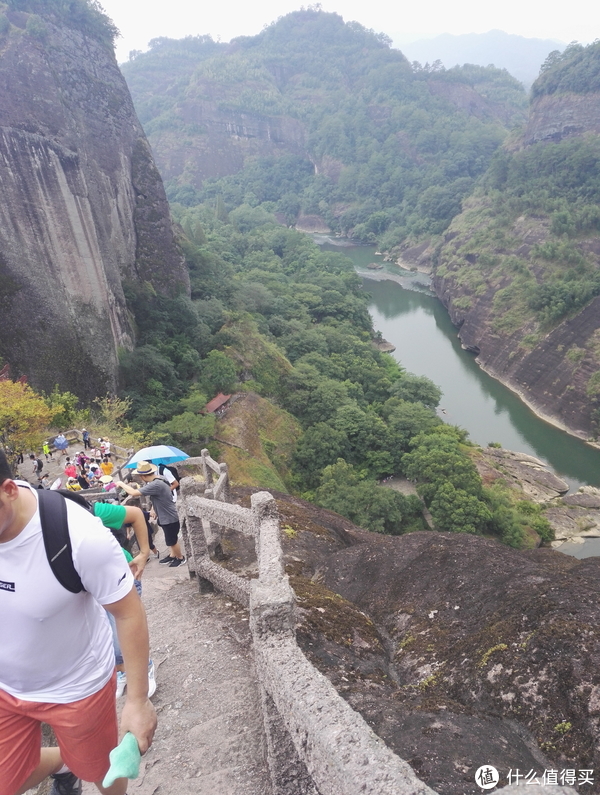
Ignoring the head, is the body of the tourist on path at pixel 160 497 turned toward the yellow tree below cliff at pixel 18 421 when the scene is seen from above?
no

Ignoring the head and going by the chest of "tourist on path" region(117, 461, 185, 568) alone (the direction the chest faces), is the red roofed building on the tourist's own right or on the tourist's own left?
on the tourist's own right

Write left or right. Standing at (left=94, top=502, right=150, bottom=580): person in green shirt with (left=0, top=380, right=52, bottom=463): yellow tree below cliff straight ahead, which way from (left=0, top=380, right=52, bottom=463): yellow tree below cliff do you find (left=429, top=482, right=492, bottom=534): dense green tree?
right

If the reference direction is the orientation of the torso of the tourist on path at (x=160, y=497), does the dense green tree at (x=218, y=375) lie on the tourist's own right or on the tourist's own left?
on the tourist's own right

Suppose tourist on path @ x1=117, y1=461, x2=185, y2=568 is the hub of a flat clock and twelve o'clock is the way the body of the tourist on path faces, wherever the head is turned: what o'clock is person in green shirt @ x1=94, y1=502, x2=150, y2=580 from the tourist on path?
The person in green shirt is roughly at 9 o'clock from the tourist on path.

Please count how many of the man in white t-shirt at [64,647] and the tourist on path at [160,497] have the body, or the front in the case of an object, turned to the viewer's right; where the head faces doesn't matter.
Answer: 0

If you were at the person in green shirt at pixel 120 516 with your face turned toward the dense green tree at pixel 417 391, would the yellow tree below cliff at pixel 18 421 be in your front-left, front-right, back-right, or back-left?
front-left

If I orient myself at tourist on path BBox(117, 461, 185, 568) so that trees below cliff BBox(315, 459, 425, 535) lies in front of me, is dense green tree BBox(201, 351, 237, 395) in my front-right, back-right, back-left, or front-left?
front-left
